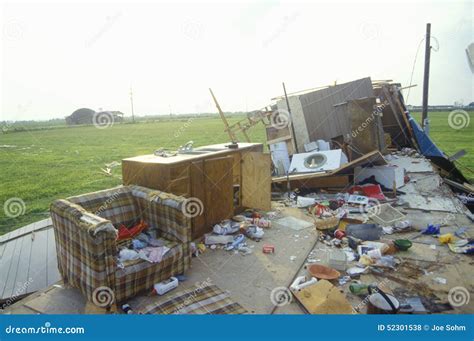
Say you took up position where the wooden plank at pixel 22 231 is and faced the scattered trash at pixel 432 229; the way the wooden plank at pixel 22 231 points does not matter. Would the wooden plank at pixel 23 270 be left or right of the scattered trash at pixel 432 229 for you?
right

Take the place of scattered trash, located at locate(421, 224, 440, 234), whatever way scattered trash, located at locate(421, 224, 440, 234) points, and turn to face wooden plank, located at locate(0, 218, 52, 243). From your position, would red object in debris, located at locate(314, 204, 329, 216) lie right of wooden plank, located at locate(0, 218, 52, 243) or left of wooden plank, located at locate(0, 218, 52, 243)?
right

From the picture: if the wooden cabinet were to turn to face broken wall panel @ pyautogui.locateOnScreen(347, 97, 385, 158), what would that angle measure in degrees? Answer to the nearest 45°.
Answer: approximately 90° to its left

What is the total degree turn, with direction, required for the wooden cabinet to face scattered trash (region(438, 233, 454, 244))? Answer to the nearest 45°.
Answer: approximately 45° to its left

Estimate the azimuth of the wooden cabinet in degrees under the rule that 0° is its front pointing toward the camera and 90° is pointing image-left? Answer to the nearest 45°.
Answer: approximately 315°

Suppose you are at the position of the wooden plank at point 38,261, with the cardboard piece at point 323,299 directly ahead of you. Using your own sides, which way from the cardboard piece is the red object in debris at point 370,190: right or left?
left
